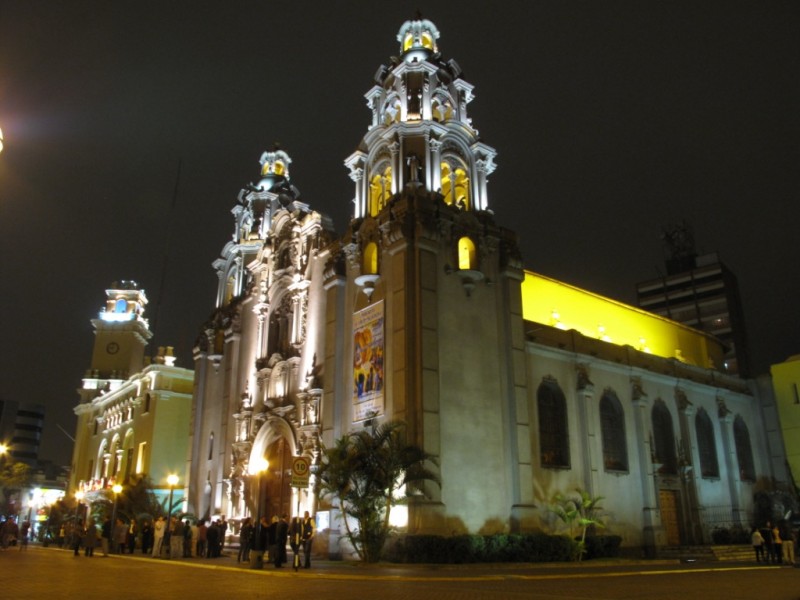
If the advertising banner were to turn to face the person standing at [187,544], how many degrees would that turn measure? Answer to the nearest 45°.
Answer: approximately 45° to its right

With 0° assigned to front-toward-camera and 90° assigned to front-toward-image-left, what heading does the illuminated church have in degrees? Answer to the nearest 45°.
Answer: approximately 45°

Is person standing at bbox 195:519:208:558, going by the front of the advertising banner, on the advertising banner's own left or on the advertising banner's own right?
on the advertising banner's own right

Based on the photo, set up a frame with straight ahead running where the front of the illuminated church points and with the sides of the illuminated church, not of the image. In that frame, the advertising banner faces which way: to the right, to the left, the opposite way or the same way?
the same way

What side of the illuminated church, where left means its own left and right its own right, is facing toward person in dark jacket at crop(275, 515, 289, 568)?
front

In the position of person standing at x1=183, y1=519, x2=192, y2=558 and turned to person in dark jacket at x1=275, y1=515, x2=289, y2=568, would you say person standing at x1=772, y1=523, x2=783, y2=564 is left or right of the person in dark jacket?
left

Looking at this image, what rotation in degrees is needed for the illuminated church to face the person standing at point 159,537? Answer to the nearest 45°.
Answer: approximately 45° to its right

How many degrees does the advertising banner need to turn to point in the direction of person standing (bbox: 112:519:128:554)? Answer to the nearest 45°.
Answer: approximately 90° to its right

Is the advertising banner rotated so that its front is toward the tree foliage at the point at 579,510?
no

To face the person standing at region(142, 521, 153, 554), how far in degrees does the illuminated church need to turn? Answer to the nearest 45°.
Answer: approximately 45° to its right

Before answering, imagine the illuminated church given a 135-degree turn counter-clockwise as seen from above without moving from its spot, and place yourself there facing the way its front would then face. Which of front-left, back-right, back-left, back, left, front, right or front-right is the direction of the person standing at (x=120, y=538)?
back

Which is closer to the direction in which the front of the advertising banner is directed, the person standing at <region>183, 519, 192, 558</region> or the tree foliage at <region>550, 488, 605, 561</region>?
the person standing

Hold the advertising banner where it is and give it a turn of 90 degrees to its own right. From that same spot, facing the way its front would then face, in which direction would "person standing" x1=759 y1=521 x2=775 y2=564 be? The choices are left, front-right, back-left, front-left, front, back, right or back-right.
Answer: back-right
